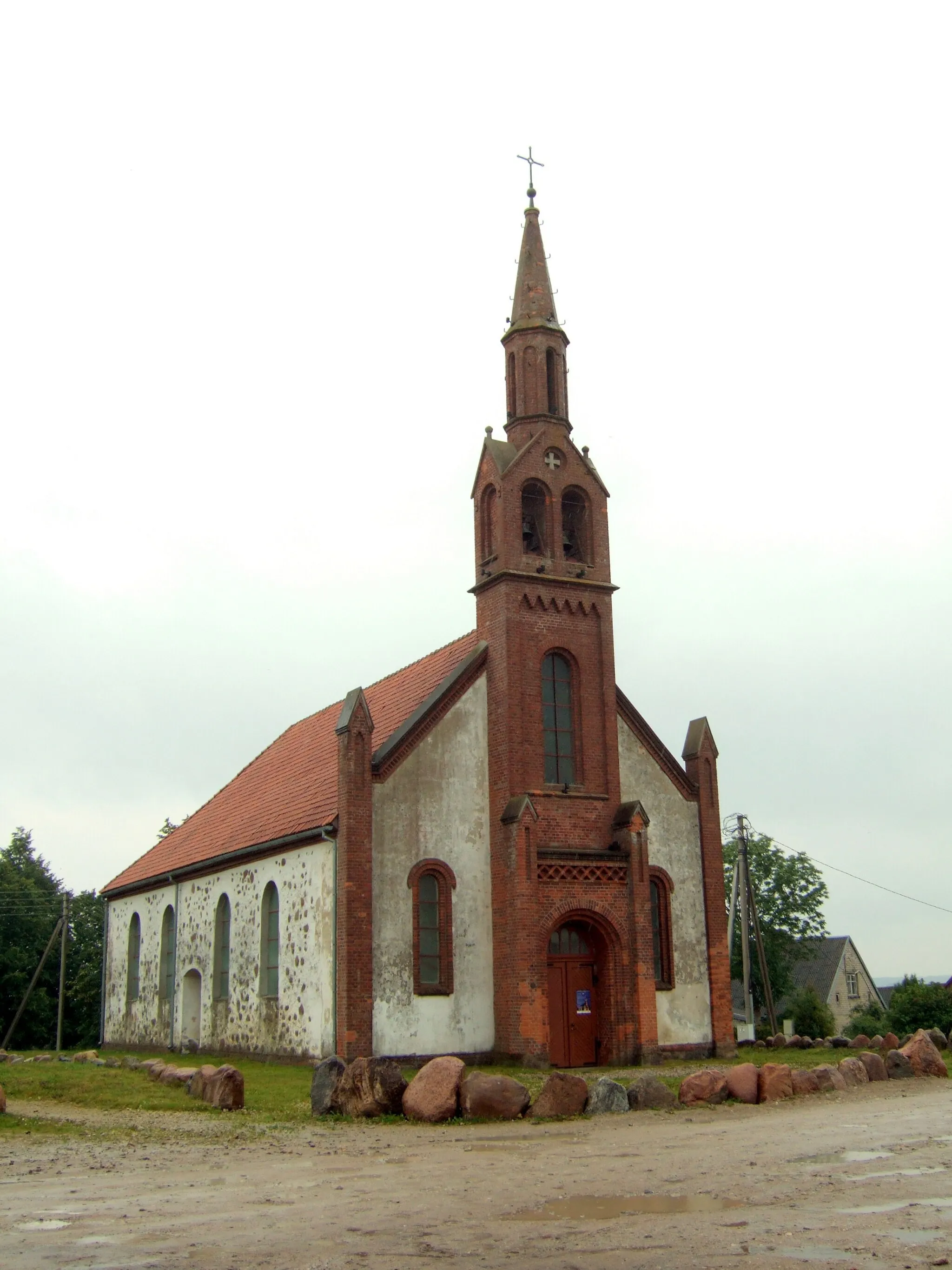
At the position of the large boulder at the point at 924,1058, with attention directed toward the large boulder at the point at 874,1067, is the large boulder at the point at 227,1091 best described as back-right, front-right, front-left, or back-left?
front-right

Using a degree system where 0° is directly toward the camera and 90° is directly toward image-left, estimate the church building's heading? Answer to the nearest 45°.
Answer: approximately 315°

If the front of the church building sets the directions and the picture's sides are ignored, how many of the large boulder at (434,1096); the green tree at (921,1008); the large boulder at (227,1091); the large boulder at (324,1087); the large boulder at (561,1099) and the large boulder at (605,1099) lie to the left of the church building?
1

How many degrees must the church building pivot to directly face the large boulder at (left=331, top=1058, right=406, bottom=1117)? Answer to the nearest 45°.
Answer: approximately 45° to its right

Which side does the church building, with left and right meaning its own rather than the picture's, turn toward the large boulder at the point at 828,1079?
front

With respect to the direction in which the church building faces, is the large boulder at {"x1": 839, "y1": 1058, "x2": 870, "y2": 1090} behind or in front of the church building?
in front

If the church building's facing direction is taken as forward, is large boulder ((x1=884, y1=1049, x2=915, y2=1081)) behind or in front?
in front

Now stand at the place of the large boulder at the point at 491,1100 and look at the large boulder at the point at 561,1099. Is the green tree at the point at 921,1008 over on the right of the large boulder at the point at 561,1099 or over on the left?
left

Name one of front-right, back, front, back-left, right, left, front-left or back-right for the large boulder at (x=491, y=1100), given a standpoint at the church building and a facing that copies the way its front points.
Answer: front-right

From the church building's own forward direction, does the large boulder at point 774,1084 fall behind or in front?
in front

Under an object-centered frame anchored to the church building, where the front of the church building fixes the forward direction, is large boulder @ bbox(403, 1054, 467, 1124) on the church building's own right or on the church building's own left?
on the church building's own right

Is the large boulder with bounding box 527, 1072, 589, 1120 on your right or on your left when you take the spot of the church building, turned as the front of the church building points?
on your right

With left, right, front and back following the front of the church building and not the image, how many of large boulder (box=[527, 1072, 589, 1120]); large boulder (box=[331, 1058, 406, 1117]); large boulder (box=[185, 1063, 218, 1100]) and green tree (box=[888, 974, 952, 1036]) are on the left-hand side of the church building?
1

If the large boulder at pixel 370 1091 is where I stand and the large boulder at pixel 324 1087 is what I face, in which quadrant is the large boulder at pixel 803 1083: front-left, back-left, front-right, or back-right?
back-right

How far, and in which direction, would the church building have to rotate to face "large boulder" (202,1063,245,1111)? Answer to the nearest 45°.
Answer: approximately 90° to its right

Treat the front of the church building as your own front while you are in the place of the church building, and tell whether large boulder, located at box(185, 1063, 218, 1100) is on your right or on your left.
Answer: on your right

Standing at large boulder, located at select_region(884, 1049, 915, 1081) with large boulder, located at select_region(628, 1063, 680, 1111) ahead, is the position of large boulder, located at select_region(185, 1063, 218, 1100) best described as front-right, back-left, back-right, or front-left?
front-right
